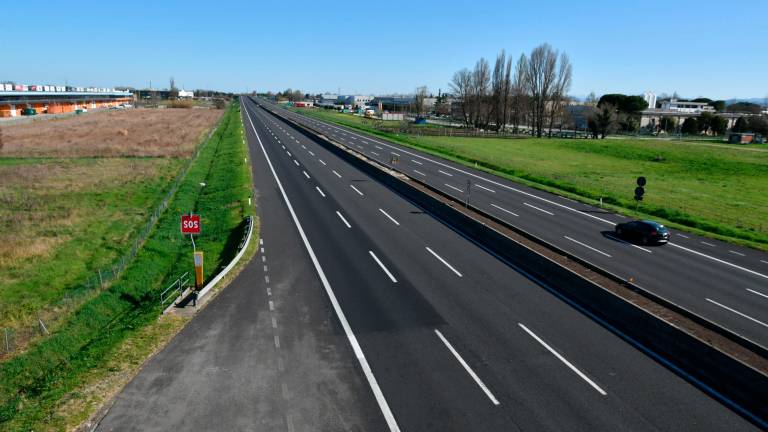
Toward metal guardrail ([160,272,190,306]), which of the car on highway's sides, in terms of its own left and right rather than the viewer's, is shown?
left

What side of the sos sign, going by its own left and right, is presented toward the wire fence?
right

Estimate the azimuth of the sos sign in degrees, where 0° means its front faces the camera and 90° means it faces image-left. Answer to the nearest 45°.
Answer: approximately 0°

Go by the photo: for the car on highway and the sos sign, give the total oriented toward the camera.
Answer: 1

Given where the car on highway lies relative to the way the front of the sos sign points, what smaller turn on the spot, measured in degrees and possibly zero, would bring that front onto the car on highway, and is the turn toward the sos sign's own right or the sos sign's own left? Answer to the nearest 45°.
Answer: approximately 90° to the sos sign's own left

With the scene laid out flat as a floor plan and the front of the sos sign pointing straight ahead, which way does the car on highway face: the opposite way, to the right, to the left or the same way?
the opposite way

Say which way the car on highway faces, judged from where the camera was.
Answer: facing away from the viewer and to the left of the viewer
